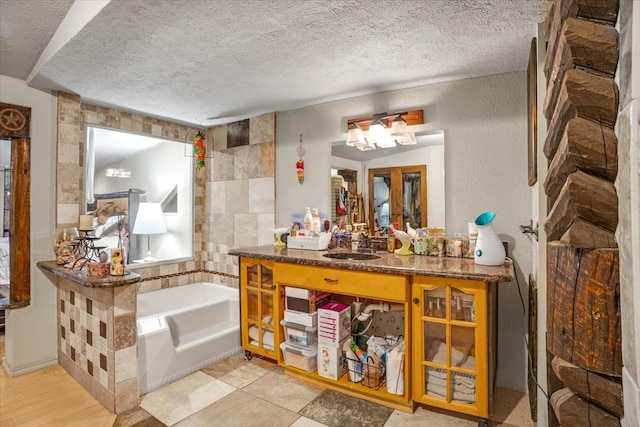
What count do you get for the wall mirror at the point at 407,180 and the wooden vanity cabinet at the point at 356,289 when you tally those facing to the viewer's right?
0

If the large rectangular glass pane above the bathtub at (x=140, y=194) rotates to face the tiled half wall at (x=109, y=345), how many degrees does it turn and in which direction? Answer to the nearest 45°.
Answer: approximately 45° to its right

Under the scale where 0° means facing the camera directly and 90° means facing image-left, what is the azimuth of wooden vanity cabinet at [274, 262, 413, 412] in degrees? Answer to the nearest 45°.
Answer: approximately 45°

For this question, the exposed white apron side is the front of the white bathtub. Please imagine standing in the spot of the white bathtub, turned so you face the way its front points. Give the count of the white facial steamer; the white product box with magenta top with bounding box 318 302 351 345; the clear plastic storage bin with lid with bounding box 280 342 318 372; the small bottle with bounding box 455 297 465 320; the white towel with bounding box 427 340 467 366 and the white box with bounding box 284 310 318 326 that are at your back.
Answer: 0

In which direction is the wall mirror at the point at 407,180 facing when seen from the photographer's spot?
facing the viewer

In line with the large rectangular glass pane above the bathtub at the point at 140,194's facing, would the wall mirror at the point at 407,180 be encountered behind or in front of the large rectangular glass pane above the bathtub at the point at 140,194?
in front

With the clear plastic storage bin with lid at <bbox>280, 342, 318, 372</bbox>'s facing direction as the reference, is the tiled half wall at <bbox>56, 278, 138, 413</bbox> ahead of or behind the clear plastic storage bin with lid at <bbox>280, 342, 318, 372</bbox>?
ahead

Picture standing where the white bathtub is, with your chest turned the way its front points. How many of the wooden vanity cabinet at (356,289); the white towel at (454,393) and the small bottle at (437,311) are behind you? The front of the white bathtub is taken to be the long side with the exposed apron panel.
0

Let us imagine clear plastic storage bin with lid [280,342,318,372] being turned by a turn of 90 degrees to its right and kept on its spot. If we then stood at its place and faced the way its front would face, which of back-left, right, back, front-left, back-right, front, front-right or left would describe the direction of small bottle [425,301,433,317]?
back

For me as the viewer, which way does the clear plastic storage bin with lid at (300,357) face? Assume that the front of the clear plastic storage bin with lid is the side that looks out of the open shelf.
facing the viewer and to the left of the viewer

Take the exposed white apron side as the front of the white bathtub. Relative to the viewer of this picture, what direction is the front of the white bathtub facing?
facing the viewer and to the right of the viewer

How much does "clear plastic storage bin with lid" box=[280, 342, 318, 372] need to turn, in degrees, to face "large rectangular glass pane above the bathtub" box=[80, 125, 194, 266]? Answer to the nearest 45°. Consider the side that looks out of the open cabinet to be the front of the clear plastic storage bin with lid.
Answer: approximately 90° to its right
